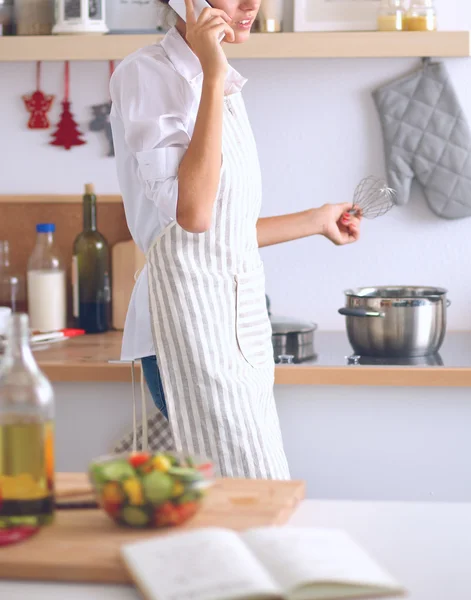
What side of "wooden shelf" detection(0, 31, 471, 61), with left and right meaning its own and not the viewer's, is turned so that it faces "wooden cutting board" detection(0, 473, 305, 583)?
front

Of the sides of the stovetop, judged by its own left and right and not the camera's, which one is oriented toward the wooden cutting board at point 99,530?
front

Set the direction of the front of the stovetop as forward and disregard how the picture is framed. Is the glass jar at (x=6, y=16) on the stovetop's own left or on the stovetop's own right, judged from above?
on the stovetop's own right

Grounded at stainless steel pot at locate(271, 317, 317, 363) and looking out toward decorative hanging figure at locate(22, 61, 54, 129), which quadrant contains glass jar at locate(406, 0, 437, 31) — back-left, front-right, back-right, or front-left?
back-right

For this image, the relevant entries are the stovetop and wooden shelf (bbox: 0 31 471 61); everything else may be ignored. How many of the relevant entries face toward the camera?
2

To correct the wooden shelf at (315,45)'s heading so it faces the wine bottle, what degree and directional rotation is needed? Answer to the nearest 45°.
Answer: approximately 90° to its right

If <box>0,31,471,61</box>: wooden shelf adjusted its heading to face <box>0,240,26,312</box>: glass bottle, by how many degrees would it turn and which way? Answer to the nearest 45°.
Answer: approximately 90° to its right

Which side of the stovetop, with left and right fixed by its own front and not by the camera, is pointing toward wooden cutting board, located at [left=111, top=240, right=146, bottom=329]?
right

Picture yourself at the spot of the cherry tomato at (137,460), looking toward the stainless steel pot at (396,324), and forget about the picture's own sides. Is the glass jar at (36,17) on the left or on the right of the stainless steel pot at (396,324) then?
left

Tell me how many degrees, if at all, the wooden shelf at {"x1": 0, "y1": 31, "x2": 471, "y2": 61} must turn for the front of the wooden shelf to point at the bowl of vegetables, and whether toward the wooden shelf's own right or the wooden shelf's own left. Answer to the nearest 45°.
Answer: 0° — it already faces it

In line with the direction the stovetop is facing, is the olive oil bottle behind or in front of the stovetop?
in front

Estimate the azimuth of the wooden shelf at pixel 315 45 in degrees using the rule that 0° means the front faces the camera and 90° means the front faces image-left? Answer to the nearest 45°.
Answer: approximately 0°
